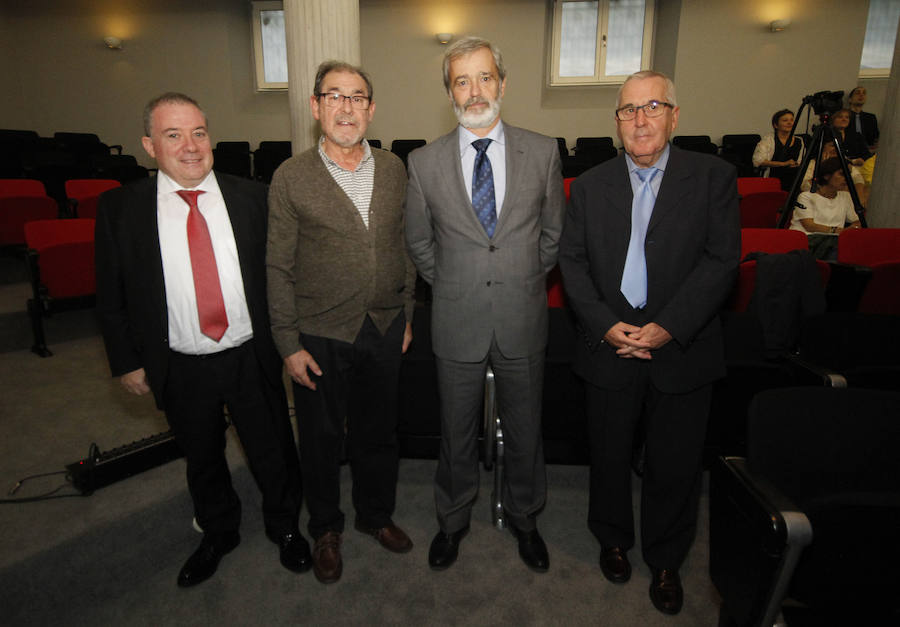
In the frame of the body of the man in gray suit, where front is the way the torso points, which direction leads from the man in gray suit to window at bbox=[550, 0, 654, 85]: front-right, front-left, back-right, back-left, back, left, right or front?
back

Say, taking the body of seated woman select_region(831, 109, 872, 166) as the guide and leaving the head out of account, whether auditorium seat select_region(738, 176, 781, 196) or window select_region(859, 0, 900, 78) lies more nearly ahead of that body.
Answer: the auditorium seat

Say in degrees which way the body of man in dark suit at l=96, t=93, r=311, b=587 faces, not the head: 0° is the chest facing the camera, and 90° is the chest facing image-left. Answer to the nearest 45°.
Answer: approximately 0°

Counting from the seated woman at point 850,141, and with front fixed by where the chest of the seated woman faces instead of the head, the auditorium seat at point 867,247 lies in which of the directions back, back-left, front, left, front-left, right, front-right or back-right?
front-left

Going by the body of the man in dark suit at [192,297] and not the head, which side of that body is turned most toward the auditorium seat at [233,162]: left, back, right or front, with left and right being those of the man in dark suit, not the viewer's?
back
